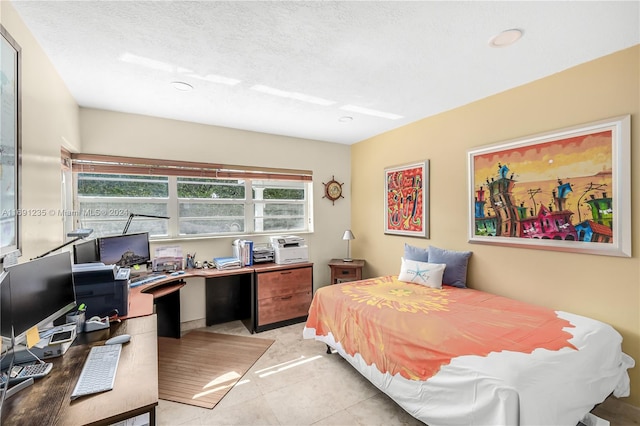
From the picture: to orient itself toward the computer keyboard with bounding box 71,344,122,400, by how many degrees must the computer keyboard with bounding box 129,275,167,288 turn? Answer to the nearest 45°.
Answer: approximately 45° to its right

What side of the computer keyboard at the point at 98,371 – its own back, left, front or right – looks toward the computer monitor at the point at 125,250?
left

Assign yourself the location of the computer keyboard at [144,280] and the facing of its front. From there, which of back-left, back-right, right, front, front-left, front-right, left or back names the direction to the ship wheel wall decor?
front-left

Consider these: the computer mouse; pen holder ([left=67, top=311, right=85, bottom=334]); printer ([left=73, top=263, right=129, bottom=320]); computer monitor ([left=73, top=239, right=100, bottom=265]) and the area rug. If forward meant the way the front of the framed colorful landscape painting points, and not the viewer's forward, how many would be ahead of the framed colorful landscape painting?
5

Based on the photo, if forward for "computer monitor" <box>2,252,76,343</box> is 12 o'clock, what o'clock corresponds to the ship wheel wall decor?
The ship wheel wall decor is roughly at 10 o'clock from the computer monitor.

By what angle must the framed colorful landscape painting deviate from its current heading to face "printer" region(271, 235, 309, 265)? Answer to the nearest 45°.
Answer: approximately 45° to its right

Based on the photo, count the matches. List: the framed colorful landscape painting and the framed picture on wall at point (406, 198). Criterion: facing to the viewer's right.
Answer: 0

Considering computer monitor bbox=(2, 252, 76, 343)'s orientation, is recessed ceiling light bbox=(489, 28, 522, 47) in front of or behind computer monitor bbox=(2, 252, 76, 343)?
in front

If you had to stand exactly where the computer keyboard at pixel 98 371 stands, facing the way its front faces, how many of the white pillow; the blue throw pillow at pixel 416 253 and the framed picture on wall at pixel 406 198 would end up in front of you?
3

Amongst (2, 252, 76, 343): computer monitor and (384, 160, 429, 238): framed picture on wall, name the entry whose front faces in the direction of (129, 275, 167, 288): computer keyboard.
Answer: the framed picture on wall

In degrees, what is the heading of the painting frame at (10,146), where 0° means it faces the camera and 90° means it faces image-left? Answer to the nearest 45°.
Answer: approximately 270°

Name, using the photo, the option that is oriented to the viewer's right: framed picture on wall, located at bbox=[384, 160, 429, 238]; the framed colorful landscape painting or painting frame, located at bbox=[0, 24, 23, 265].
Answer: the painting frame

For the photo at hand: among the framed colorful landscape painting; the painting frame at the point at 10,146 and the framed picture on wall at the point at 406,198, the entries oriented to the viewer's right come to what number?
1

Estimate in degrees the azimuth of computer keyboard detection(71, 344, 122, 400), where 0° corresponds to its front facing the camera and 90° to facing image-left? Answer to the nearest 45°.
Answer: approximately 270°
